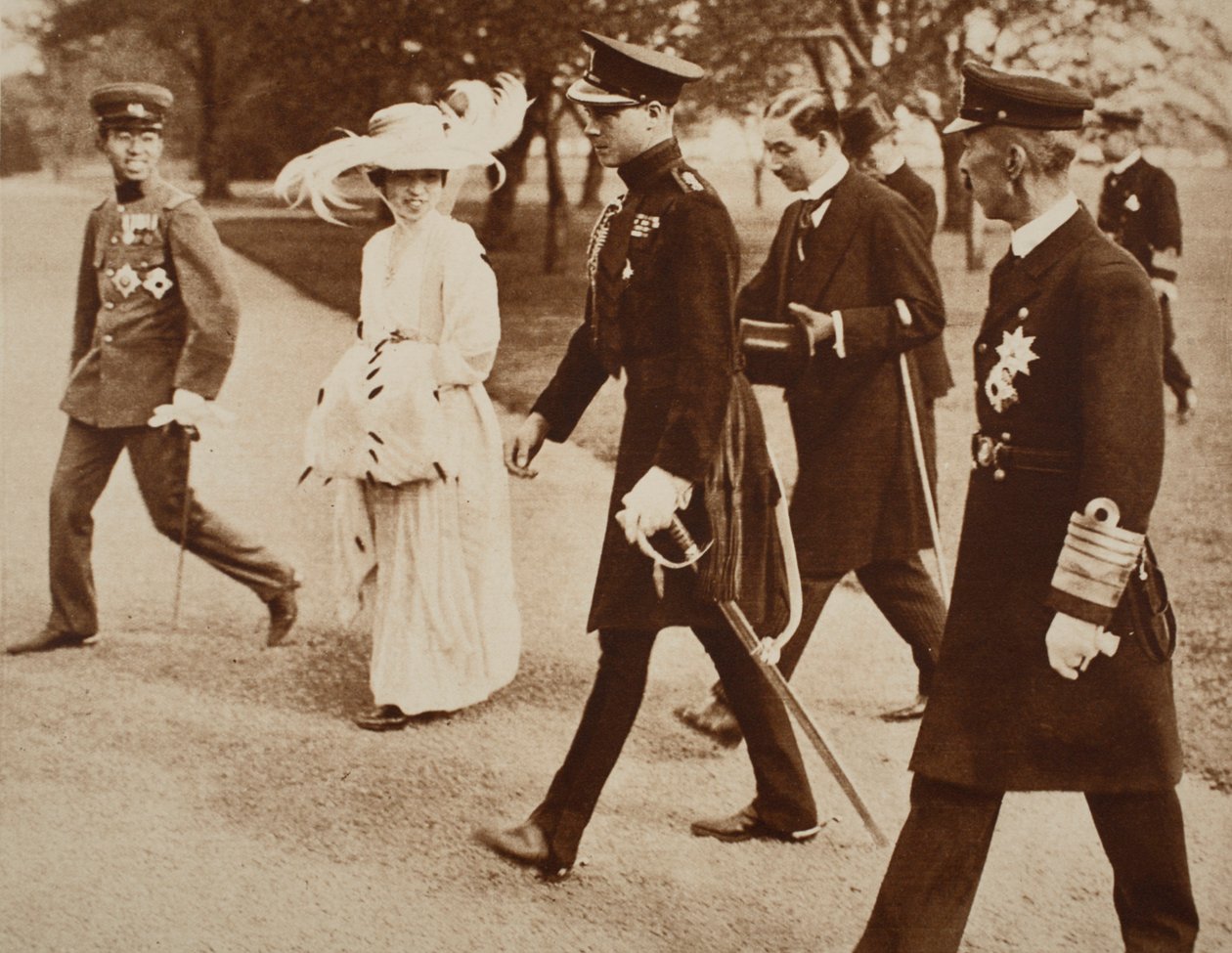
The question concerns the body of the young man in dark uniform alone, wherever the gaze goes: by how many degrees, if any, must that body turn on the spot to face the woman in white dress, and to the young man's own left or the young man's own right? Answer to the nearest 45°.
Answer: approximately 45° to the young man's own right

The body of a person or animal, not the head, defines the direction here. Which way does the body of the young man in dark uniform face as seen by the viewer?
to the viewer's left

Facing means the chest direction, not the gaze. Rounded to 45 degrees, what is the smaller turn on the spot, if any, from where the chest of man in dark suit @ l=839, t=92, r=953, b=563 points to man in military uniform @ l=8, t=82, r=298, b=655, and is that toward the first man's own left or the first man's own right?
0° — they already face them

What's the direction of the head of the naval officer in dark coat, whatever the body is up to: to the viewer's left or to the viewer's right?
to the viewer's left

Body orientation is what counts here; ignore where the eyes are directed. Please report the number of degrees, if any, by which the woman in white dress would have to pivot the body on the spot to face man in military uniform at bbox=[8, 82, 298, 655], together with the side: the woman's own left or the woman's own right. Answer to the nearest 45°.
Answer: approximately 90° to the woman's own right

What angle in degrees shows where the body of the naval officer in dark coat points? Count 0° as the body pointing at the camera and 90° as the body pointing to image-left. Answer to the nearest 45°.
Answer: approximately 90°

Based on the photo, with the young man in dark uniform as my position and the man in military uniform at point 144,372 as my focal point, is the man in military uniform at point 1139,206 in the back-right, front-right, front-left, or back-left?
front-right

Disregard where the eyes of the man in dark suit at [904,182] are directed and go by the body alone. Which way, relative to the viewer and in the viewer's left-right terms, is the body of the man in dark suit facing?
facing to the left of the viewer
